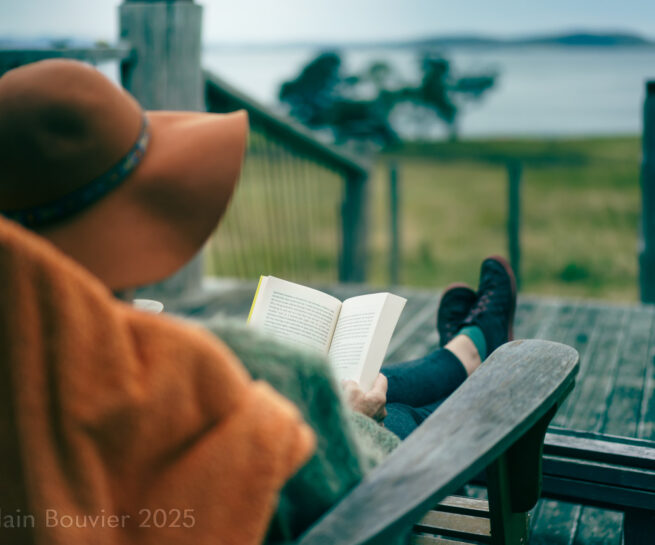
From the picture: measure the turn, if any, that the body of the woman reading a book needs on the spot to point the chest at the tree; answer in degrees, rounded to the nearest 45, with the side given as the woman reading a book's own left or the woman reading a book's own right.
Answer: approximately 45° to the woman reading a book's own left

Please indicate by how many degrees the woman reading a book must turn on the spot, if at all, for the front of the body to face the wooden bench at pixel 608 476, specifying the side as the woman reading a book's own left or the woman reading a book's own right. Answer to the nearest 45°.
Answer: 0° — they already face it

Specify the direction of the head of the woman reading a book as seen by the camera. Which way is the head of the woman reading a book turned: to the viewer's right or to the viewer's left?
to the viewer's right

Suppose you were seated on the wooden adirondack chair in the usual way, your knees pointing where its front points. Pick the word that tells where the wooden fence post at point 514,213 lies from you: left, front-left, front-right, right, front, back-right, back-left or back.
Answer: front-left

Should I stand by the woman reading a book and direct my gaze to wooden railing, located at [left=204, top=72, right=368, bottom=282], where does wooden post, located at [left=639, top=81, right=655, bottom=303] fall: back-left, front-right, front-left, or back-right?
front-right

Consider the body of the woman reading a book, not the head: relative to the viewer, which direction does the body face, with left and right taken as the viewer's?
facing away from the viewer and to the right of the viewer

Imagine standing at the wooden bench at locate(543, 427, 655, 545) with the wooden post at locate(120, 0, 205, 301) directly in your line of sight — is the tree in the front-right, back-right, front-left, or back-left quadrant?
front-right

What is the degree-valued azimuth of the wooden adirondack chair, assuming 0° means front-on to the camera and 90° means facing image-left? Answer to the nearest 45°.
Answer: approximately 225°

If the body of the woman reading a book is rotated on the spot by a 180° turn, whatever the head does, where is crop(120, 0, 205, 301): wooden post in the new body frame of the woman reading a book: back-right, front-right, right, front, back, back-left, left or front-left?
back-right
